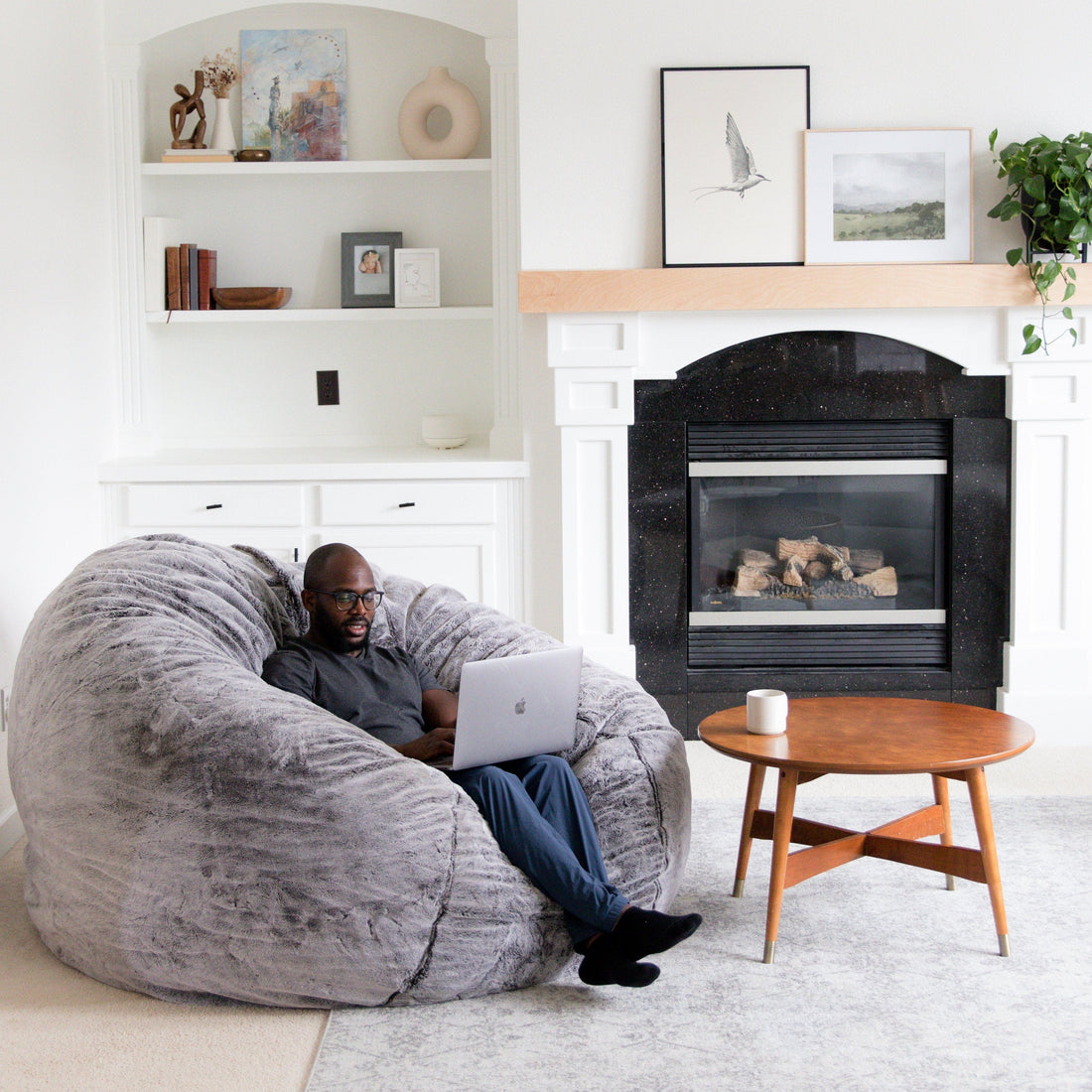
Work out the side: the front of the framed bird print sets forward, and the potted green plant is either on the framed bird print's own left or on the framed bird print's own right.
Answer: on the framed bird print's own left

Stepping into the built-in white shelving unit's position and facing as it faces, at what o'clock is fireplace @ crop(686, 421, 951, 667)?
The fireplace is roughly at 10 o'clock from the built-in white shelving unit.

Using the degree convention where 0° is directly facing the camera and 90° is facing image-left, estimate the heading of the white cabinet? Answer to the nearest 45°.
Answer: approximately 0°

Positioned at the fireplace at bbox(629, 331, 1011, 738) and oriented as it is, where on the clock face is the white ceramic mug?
The white ceramic mug is roughly at 12 o'clock from the fireplace.

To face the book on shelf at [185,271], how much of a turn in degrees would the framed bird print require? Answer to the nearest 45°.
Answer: approximately 90° to its right

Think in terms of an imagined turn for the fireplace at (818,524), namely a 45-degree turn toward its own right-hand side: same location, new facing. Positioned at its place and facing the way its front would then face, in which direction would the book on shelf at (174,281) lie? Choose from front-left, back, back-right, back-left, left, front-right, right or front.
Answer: front-right

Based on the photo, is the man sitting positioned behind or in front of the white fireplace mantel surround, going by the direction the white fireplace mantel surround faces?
in front

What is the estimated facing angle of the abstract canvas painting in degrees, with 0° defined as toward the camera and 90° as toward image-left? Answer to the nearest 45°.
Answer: approximately 0°
